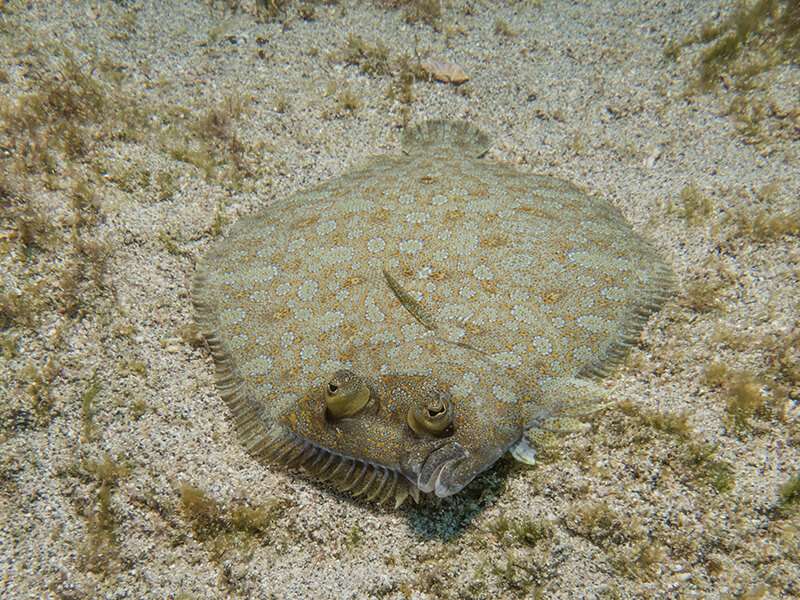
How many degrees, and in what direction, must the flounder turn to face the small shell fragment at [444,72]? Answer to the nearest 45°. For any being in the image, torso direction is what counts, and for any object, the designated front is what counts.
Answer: approximately 180°

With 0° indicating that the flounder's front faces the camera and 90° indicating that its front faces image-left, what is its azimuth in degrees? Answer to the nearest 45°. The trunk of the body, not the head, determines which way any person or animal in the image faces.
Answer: approximately 0°
